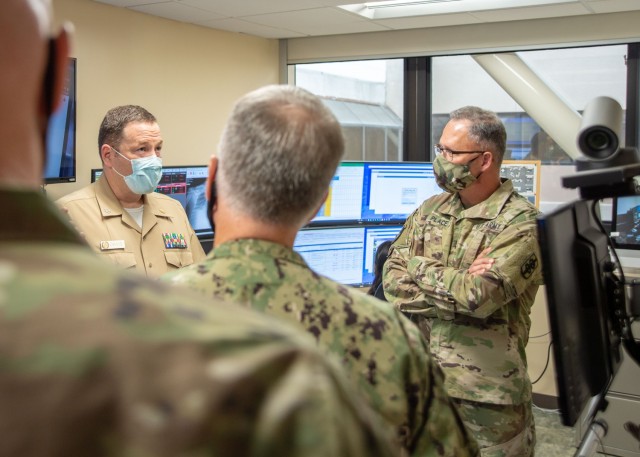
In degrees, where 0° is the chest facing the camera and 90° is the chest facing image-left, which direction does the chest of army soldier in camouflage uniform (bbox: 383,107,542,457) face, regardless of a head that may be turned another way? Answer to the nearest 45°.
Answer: approximately 45°

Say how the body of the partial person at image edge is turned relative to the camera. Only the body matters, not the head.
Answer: away from the camera

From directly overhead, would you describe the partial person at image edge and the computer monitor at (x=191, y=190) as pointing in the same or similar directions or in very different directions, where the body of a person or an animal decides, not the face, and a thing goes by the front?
very different directions

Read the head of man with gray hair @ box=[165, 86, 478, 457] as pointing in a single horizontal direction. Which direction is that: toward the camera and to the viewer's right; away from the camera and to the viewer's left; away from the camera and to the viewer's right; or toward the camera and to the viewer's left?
away from the camera and to the viewer's left

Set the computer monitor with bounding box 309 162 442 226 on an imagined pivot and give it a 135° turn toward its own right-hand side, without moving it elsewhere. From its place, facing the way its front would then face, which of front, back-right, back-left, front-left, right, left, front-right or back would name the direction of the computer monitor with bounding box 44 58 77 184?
front-left

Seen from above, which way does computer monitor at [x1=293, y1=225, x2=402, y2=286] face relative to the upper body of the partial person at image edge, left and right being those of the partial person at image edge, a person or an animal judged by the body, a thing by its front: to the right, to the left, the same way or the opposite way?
the opposite way

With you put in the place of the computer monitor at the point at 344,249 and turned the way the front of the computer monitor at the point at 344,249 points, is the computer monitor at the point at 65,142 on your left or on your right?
on your right

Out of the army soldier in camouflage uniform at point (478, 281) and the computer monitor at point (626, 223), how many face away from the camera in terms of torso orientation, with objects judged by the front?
0

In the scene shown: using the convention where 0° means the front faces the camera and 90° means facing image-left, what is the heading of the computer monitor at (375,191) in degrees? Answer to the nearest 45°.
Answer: approximately 0°

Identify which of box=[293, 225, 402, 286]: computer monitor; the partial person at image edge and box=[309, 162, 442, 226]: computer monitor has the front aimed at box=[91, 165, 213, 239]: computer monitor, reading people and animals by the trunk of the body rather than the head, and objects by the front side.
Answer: the partial person at image edge
